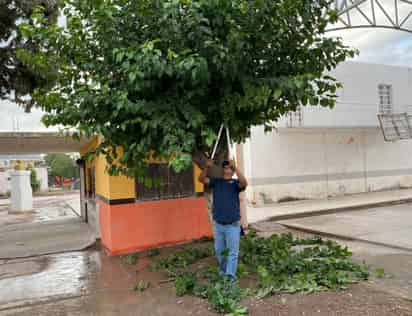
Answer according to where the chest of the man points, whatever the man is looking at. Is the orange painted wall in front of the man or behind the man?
behind

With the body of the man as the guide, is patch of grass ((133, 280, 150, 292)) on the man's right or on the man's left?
on the man's right

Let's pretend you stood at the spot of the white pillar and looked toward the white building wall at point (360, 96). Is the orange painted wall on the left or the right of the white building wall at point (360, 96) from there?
right

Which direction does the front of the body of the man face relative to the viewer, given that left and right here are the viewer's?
facing the viewer

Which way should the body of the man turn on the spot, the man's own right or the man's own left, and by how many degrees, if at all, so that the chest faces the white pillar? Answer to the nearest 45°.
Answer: approximately 135° to the man's own right

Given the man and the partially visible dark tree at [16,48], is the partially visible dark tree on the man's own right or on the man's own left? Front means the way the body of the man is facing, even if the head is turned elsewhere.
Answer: on the man's own right

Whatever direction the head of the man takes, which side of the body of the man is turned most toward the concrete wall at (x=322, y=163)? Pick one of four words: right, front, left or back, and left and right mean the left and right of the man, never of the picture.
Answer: back

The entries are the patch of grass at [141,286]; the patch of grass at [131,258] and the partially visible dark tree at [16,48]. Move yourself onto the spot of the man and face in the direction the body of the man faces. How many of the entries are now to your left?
0
